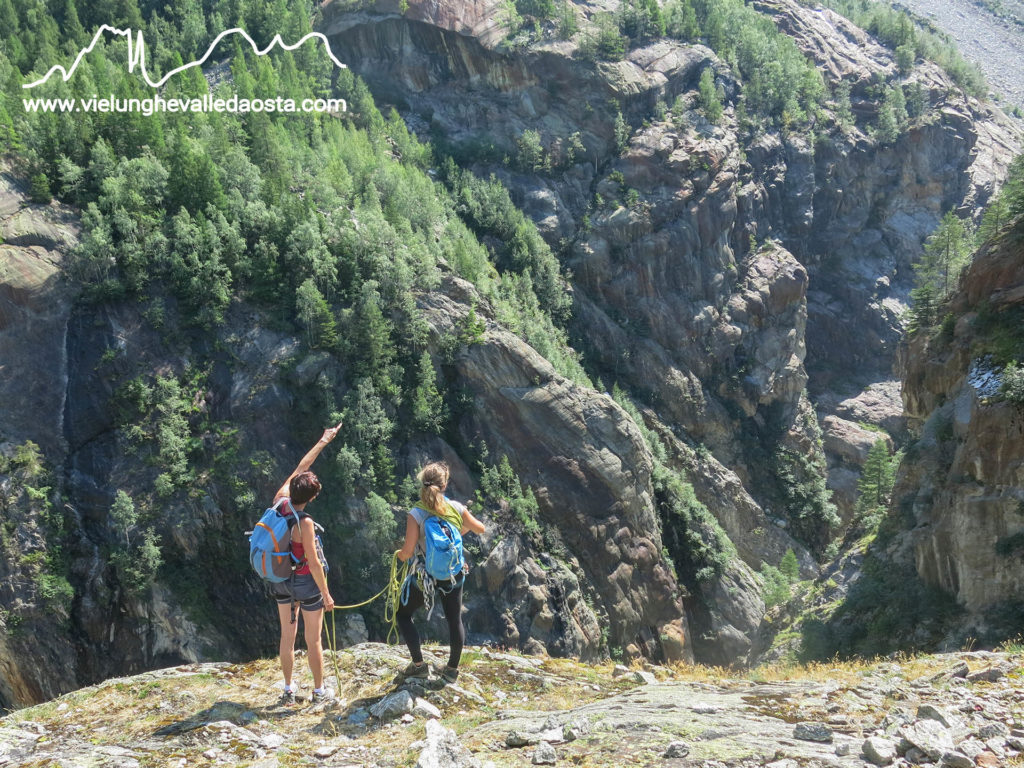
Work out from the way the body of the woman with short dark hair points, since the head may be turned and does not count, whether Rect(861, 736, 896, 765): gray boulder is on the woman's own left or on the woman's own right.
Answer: on the woman's own right

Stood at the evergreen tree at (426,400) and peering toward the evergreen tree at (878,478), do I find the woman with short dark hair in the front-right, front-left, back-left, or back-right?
back-right

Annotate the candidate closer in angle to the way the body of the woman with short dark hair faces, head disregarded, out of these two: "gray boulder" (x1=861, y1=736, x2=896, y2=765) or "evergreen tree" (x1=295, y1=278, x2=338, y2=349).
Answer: the evergreen tree

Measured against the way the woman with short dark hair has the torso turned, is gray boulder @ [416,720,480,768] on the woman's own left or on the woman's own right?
on the woman's own right

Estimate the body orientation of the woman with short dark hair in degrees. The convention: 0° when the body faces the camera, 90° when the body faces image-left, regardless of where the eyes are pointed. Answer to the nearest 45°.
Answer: approximately 225°

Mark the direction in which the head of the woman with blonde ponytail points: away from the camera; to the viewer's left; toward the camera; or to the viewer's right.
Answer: away from the camera

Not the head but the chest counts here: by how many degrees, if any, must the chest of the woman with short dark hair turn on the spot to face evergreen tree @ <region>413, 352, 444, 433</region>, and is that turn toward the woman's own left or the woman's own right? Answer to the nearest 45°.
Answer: approximately 45° to the woman's own left

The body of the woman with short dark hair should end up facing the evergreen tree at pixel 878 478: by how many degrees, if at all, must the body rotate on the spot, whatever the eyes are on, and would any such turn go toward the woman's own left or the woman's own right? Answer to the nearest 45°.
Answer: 0° — they already face it

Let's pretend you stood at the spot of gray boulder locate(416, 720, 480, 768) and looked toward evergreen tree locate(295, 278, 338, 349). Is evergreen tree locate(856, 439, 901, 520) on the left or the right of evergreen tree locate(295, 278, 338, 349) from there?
right

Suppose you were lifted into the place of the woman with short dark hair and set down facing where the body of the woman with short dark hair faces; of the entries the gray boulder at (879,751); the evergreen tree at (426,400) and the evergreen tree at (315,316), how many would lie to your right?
1

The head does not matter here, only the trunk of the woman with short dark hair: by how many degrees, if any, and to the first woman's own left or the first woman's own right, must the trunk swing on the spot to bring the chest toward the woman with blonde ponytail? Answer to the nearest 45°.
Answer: approximately 45° to the first woman's own right

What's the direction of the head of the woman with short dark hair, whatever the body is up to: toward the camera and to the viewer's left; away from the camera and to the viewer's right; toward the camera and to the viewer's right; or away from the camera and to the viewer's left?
away from the camera and to the viewer's right

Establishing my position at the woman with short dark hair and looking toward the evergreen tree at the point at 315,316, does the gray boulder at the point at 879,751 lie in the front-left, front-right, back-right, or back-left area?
back-right
